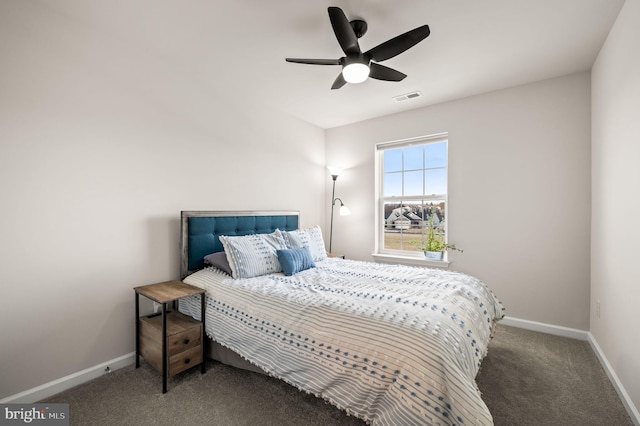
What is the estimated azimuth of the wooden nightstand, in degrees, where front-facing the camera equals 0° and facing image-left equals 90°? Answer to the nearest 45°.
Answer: approximately 315°

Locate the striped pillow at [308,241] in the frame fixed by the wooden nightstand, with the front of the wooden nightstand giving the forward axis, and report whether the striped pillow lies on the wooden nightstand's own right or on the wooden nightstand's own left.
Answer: on the wooden nightstand's own left

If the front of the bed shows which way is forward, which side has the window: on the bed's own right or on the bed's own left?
on the bed's own left

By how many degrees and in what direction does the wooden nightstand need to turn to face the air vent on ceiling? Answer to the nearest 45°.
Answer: approximately 45° to its left

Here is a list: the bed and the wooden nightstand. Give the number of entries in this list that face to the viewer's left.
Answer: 0

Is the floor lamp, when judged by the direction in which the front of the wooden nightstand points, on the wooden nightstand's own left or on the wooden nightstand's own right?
on the wooden nightstand's own left

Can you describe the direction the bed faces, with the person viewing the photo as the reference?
facing the viewer and to the right of the viewer

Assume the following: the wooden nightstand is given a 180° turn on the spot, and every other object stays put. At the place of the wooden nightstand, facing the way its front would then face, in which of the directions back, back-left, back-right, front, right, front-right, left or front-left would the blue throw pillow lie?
back-right
